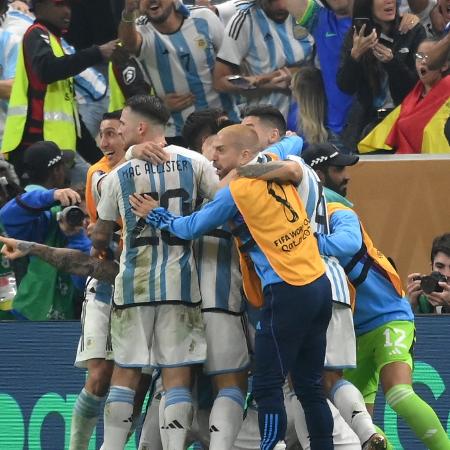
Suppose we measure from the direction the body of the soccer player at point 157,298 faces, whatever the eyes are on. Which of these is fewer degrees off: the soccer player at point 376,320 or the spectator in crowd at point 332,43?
the spectator in crowd

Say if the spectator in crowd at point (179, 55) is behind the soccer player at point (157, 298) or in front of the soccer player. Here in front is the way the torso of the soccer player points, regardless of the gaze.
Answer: in front

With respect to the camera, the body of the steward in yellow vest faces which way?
to the viewer's right

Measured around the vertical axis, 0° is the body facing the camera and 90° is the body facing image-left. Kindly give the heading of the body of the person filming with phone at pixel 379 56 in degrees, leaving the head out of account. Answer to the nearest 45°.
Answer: approximately 0°

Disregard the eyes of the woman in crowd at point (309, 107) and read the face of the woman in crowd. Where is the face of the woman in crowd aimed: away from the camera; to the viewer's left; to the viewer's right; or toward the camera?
away from the camera

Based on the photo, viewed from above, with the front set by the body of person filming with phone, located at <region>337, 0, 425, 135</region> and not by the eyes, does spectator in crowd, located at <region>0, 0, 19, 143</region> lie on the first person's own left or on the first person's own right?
on the first person's own right

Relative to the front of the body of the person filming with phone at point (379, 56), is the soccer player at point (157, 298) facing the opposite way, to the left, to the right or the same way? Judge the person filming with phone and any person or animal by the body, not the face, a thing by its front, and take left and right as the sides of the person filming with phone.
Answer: the opposite way

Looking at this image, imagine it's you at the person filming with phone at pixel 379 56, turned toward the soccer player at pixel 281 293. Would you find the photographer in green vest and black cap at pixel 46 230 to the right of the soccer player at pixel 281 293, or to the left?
right

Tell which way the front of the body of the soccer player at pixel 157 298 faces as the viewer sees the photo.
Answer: away from the camera

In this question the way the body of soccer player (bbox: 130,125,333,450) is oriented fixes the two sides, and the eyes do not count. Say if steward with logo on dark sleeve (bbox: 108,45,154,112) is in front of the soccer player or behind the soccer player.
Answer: in front

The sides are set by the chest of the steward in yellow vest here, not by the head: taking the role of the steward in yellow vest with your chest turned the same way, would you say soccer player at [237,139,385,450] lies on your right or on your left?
on your right

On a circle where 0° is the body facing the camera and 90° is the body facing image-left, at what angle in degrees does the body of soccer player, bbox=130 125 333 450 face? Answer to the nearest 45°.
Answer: approximately 135°

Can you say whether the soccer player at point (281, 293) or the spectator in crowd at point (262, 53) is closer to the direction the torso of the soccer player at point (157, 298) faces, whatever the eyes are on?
the spectator in crowd
